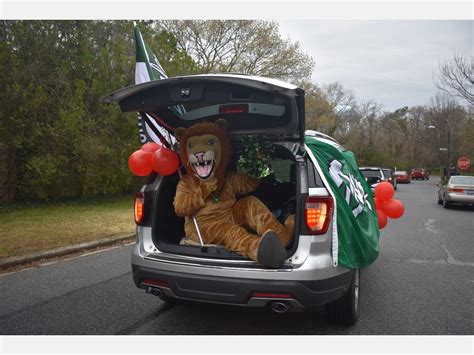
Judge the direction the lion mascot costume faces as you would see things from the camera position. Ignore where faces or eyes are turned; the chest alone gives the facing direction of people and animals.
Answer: facing the viewer and to the right of the viewer

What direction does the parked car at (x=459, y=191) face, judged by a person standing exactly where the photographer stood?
facing away from the viewer and to the left of the viewer

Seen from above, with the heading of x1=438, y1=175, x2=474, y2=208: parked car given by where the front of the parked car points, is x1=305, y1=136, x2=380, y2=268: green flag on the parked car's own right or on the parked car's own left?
on the parked car's own left

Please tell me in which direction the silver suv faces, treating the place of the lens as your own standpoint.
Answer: facing away from the viewer and to the right of the viewer

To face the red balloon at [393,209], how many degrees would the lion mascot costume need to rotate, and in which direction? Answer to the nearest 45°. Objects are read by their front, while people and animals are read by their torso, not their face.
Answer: approximately 90° to its left

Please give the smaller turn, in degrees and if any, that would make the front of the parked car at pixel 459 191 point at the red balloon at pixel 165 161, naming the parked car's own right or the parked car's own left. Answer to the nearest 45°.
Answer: approximately 135° to the parked car's own left

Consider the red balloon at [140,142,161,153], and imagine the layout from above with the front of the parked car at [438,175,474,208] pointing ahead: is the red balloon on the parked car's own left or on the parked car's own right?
on the parked car's own left

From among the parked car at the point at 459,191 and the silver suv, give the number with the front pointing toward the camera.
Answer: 0

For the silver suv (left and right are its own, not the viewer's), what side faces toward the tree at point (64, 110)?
left
